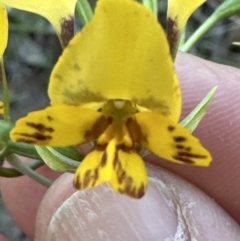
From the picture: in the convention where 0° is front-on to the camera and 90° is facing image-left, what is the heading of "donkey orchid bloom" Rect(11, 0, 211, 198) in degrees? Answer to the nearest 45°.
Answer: approximately 0°
